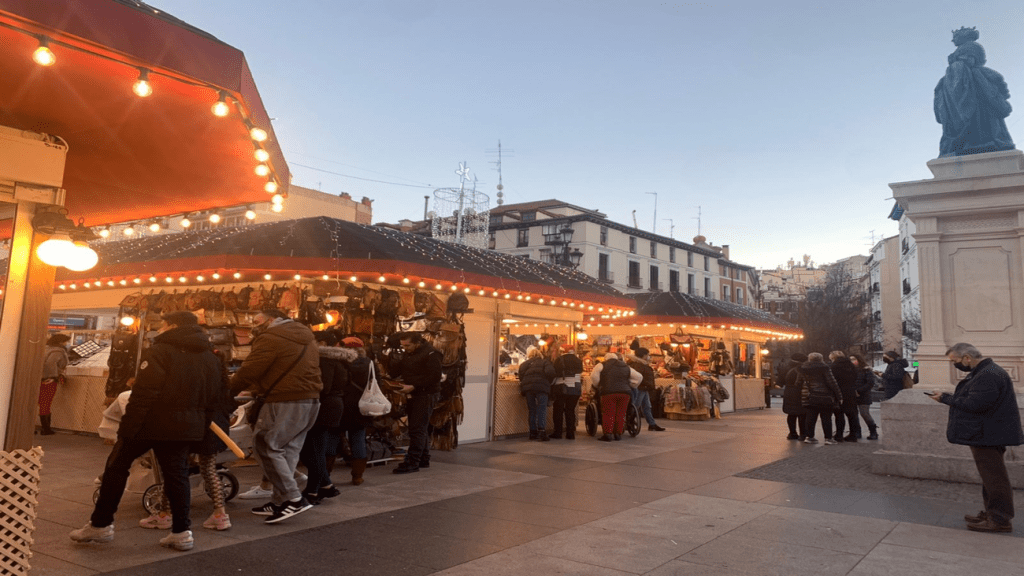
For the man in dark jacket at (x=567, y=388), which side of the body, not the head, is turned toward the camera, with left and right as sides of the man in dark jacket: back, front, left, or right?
back

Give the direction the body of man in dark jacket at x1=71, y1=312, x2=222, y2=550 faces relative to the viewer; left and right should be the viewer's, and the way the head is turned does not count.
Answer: facing away from the viewer and to the left of the viewer

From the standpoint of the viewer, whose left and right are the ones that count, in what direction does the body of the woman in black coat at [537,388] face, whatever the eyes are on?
facing away from the viewer

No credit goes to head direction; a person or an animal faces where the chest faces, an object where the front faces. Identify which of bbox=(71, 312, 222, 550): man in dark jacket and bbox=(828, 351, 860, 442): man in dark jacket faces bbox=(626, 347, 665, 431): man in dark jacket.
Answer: bbox=(828, 351, 860, 442): man in dark jacket

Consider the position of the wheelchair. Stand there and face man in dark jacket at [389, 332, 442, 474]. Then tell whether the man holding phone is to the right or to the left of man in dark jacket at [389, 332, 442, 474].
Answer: left

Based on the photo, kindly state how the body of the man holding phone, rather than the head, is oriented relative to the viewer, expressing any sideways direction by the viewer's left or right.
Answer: facing to the left of the viewer

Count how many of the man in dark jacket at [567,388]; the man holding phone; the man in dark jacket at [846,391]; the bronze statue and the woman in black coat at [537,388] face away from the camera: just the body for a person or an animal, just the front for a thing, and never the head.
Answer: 3

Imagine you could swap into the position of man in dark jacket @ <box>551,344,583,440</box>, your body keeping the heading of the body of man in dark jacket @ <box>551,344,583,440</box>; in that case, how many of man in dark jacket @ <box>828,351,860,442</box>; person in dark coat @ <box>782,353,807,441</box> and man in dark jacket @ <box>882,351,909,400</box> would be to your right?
3

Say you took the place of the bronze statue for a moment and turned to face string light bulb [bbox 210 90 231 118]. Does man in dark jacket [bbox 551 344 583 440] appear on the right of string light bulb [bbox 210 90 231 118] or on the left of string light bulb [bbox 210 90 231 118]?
right

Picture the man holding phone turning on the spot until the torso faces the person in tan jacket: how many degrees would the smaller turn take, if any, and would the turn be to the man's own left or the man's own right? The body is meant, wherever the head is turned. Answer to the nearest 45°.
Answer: approximately 45° to the man's own left

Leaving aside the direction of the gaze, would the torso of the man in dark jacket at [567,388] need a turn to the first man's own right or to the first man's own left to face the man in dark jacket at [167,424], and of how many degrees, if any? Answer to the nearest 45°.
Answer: approximately 180°

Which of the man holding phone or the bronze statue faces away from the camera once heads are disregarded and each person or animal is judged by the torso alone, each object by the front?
the bronze statue
